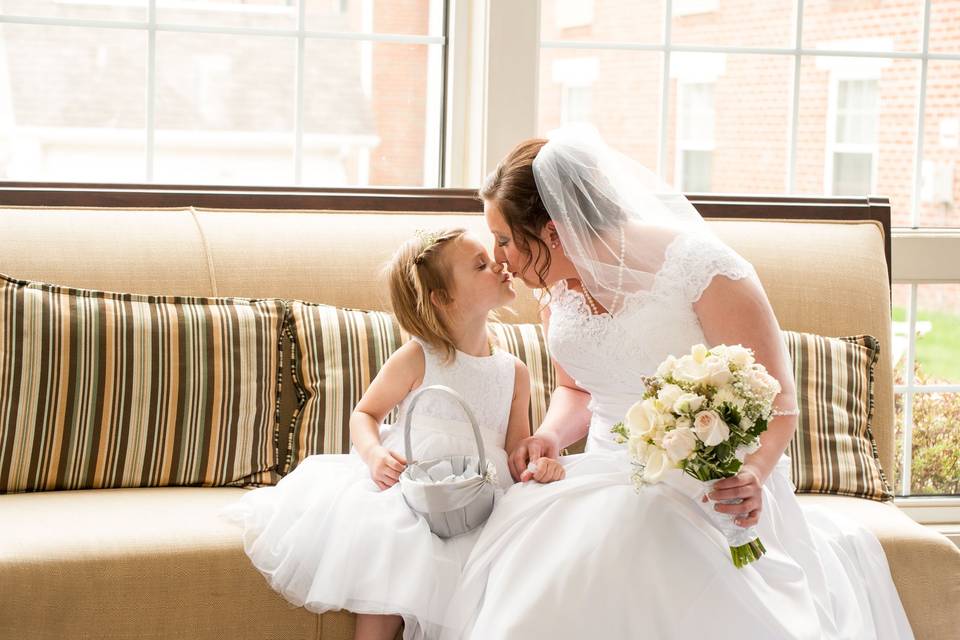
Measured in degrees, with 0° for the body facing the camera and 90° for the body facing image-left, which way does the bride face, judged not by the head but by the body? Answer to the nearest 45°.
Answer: approximately 45°

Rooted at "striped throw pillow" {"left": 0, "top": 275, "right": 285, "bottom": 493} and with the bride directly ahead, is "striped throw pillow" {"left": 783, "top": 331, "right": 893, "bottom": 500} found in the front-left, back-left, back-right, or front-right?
front-left

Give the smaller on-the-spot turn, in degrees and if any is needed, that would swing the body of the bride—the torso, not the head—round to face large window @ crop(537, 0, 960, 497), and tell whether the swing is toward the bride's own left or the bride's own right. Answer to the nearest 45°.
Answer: approximately 135° to the bride's own right

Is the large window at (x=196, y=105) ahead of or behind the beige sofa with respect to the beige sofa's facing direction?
behind

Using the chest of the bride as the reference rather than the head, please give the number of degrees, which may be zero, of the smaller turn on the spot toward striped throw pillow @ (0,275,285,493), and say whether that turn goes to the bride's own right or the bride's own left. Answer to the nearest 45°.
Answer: approximately 45° to the bride's own right

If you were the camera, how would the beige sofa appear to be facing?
facing the viewer

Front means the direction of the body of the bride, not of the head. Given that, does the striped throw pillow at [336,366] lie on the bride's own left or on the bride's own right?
on the bride's own right

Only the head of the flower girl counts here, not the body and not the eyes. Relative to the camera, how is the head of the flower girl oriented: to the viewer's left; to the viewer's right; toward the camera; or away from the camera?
to the viewer's right

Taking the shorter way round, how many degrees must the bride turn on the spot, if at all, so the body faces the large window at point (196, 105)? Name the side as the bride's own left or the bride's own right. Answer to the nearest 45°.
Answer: approximately 90° to the bride's own right

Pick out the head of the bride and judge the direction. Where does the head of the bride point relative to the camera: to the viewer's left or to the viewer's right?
to the viewer's left
